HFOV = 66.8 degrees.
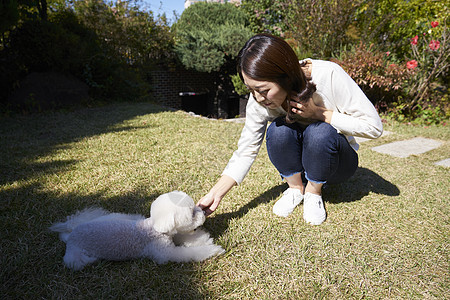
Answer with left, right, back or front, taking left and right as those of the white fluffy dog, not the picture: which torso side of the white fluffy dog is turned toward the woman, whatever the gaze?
front

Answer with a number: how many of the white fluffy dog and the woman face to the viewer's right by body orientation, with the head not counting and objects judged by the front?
1

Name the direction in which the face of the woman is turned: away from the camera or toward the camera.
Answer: toward the camera

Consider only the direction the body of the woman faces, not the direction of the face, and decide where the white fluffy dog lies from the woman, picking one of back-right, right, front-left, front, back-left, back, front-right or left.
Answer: front

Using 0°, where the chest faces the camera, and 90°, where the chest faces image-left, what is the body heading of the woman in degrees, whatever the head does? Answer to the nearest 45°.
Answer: approximately 45°

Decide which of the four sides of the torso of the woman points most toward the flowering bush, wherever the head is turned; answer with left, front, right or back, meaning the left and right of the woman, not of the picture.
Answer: back

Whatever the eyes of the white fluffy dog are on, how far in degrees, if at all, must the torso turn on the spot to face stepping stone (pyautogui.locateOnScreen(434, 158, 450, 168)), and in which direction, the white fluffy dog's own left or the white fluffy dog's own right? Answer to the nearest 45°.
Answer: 0° — it already faces it

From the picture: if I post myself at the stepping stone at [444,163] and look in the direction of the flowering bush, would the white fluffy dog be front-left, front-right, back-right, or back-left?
back-left

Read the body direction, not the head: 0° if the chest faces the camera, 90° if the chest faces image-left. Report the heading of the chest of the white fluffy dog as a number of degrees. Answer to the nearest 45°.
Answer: approximately 270°

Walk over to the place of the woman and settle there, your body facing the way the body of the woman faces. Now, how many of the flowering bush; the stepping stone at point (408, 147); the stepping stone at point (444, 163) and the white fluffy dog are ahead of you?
1
